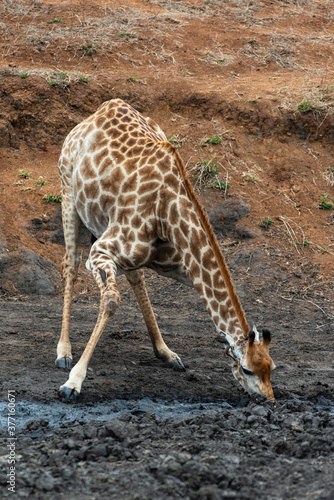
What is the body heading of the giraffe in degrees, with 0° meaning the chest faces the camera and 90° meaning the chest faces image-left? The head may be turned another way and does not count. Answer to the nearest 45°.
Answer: approximately 315°

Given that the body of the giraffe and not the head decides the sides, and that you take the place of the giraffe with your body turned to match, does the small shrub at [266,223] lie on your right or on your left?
on your left

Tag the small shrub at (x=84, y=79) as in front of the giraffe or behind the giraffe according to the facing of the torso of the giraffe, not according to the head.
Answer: behind

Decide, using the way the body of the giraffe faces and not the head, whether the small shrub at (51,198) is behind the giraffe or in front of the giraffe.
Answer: behind

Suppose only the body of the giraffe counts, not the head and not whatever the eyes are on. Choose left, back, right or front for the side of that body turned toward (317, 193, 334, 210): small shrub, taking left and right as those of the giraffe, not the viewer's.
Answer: left

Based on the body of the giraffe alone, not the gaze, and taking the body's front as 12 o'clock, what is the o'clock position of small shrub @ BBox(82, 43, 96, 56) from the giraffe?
The small shrub is roughly at 7 o'clock from the giraffe.

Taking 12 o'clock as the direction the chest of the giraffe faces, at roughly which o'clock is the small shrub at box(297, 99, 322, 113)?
The small shrub is roughly at 8 o'clock from the giraffe.
